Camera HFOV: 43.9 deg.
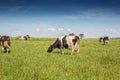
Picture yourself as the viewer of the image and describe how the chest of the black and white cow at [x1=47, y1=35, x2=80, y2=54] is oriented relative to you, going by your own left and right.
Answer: facing to the left of the viewer
